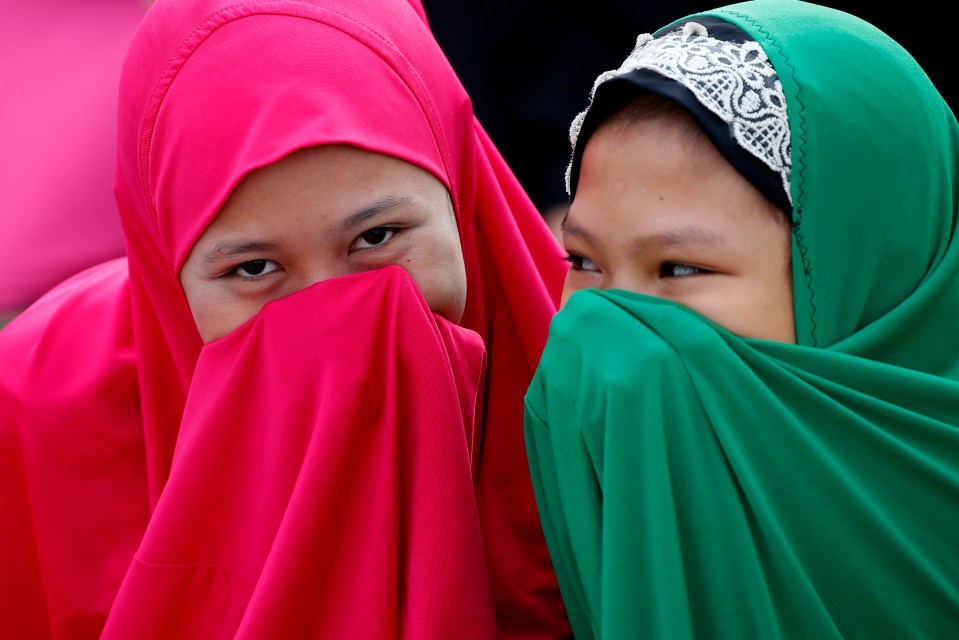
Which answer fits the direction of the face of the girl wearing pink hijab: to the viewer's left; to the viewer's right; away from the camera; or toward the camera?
toward the camera

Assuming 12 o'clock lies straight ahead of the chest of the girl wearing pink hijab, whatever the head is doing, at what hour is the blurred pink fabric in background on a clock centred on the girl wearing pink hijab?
The blurred pink fabric in background is roughly at 5 o'clock from the girl wearing pink hijab.

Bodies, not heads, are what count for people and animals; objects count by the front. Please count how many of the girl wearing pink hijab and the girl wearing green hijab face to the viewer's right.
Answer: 0

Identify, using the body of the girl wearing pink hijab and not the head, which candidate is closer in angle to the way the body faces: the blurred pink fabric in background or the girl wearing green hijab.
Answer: the girl wearing green hijab

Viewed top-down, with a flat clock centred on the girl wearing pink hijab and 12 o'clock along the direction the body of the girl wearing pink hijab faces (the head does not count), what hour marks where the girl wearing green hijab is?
The girl wearing green hijab is roughly at 10 o'clock from the girl wearing pink hijab.

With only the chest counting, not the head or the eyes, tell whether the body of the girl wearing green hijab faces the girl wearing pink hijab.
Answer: no

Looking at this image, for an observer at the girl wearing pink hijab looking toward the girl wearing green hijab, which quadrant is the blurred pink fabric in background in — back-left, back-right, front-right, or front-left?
back-left

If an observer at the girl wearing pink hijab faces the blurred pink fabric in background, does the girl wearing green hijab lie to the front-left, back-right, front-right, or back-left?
back-right

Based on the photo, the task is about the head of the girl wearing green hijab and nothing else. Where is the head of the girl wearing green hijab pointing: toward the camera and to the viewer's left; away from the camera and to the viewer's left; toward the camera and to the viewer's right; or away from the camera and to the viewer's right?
toward the camera and to the viewer's left

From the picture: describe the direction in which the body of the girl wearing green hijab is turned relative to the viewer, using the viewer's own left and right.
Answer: facing the viewer and to the left of the viewer

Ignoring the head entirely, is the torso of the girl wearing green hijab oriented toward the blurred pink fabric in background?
no

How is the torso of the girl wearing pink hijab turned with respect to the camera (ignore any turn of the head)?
toward the camera
